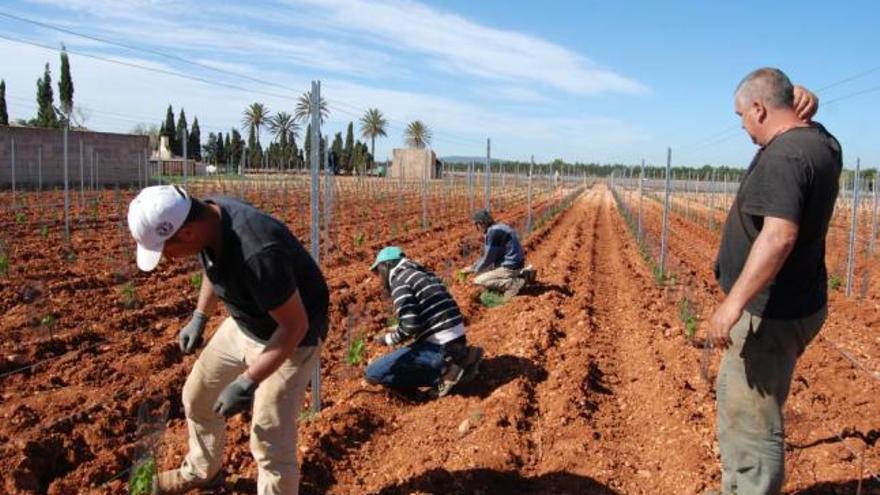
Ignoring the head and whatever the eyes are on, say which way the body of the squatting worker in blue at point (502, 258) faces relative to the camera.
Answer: to the viewer's left

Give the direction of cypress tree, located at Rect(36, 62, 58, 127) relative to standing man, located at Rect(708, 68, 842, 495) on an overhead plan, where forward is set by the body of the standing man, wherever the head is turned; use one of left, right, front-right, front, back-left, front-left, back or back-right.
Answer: front-right

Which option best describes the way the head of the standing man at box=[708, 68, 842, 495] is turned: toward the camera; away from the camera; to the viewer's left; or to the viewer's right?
to the viewer's left

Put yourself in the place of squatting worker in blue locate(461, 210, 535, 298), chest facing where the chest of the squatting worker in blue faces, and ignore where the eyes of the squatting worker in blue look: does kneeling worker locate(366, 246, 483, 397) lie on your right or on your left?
on your left

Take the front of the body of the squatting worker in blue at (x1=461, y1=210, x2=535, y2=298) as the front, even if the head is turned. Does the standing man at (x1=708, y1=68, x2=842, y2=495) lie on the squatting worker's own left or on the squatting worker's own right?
on the squatting worker's own left

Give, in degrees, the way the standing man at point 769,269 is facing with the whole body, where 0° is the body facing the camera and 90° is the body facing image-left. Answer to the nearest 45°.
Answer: approximately 90°

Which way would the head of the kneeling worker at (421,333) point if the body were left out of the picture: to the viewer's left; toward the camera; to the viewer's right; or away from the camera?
to the viewer's left

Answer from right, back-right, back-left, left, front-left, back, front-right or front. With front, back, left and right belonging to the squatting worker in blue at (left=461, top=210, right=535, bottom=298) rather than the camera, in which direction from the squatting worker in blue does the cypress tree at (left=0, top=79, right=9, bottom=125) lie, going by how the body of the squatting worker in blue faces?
front-right

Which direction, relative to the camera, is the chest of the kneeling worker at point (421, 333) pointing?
to the viewer's left

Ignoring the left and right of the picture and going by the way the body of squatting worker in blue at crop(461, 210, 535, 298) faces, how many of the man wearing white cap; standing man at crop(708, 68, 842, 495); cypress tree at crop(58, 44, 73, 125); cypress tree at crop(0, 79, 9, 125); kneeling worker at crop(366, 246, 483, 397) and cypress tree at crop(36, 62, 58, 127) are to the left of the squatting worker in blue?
3

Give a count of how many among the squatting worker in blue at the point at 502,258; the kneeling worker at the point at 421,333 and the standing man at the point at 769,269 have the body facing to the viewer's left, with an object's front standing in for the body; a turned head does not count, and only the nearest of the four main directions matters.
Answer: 3
